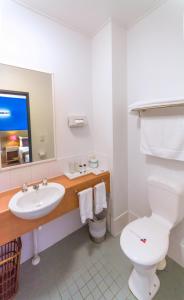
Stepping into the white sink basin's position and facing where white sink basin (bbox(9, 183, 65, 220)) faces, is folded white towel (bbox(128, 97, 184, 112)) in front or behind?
in front

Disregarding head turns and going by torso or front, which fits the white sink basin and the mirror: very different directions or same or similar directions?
same or similar directions

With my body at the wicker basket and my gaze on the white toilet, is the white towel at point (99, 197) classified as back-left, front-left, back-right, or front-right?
front-left

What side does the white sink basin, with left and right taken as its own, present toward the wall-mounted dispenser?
left

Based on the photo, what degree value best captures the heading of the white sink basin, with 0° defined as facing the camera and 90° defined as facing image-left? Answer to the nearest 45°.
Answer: approximately 315°

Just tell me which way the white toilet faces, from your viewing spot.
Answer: facing the viewer and to the left of the viewer

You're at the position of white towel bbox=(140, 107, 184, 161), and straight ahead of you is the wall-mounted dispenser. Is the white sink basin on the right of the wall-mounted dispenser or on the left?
left

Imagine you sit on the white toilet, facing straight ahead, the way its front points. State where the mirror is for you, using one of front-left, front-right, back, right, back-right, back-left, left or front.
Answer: front-right

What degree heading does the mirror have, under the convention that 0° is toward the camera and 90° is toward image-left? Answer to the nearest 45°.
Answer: approximately 315°

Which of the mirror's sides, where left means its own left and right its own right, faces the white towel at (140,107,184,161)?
front

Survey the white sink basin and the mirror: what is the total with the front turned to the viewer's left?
0
